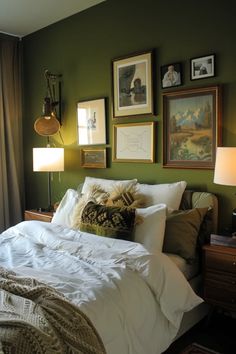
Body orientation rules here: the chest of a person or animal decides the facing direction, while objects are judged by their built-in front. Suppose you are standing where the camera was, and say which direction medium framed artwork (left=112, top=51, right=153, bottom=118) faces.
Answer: facing the viewer and to the left of the viewer

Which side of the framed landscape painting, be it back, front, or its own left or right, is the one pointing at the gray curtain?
right

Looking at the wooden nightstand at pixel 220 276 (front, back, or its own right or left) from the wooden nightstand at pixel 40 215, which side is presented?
right

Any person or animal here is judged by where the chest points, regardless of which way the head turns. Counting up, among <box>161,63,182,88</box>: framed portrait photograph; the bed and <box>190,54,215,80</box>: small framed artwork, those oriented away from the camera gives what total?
0

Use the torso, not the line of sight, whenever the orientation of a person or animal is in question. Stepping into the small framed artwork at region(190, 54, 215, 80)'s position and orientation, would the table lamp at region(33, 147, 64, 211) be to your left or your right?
on your right

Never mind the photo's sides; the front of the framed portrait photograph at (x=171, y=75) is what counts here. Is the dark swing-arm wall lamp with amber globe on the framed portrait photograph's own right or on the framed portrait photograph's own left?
on the framed portrait photograph's own right

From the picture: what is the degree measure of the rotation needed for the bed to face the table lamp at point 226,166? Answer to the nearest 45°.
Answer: approximately 135° to its left

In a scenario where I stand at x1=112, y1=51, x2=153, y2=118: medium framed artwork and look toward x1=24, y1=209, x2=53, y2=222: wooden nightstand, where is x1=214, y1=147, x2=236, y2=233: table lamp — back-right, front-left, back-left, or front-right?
back-left

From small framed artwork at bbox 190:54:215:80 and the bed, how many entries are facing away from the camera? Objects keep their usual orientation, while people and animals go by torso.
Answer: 0

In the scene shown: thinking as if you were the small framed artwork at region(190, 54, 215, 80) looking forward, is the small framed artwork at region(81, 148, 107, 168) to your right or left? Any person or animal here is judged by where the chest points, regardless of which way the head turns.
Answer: on your right

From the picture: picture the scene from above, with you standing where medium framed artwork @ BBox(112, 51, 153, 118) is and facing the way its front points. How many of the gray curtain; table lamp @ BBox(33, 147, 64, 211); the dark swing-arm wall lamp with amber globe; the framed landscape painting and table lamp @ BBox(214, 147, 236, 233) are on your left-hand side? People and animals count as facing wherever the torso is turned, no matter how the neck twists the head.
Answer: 2
